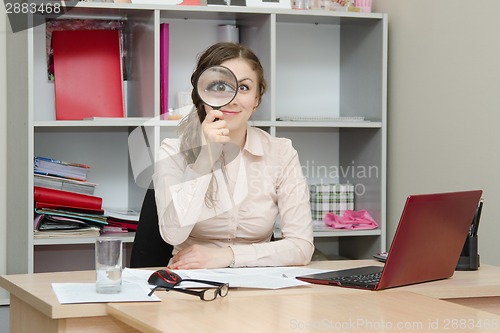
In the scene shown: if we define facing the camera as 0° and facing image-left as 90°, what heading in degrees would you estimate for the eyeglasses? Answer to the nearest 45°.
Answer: approximately 315°

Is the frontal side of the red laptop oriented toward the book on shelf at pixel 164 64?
yes

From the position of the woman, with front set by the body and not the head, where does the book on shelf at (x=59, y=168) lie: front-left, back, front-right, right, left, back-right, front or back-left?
back-right

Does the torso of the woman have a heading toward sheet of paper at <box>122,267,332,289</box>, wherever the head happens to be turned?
yes

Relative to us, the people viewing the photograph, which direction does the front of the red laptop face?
facing away from the viewer and to the left of the viewer

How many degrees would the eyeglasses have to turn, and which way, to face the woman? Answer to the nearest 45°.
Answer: approximately 135° to its left

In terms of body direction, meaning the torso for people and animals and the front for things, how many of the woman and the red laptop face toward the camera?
1

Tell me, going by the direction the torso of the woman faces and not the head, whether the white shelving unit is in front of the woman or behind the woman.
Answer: behind

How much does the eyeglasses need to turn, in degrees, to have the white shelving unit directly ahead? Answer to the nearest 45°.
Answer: approximately 135° to its left

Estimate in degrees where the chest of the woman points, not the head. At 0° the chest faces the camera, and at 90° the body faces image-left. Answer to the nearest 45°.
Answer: approximately 0°

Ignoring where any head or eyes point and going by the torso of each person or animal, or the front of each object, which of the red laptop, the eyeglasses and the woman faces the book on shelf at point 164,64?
the red laptop

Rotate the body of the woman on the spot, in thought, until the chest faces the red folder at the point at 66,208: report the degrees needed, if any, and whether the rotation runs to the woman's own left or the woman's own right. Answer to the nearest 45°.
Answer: approximately 135° to the woman's own right

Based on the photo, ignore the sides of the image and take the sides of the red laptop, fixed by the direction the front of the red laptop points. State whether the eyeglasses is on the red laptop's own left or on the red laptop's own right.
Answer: on the red laptop's own left
